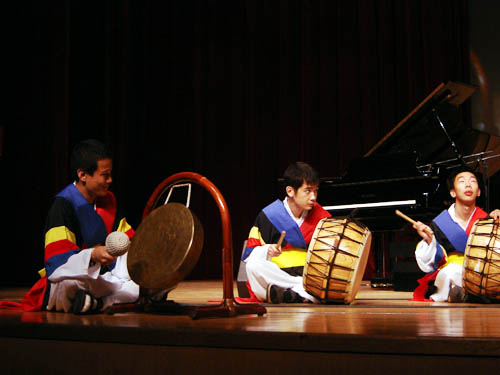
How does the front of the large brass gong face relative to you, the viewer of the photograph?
facing the viewer and to the left of the viewer

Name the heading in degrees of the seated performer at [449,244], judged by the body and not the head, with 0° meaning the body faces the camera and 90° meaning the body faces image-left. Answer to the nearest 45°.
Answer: approximately 315°

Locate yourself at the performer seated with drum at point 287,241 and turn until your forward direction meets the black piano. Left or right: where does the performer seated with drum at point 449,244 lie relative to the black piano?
right

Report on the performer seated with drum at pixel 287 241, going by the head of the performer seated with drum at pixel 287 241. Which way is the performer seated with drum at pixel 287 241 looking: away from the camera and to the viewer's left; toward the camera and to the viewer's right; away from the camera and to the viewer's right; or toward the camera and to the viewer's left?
toward the camera and to the viewer's right

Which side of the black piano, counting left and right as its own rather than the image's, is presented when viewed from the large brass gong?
front

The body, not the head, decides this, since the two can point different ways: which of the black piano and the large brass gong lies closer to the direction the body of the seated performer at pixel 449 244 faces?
the large brass gong

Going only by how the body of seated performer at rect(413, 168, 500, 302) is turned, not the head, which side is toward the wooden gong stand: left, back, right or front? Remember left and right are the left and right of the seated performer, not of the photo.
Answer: right

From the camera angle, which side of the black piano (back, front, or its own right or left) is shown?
front

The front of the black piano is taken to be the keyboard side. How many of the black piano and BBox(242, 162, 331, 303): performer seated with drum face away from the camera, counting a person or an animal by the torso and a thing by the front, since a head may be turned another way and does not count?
0

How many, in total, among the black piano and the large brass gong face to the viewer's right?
0
